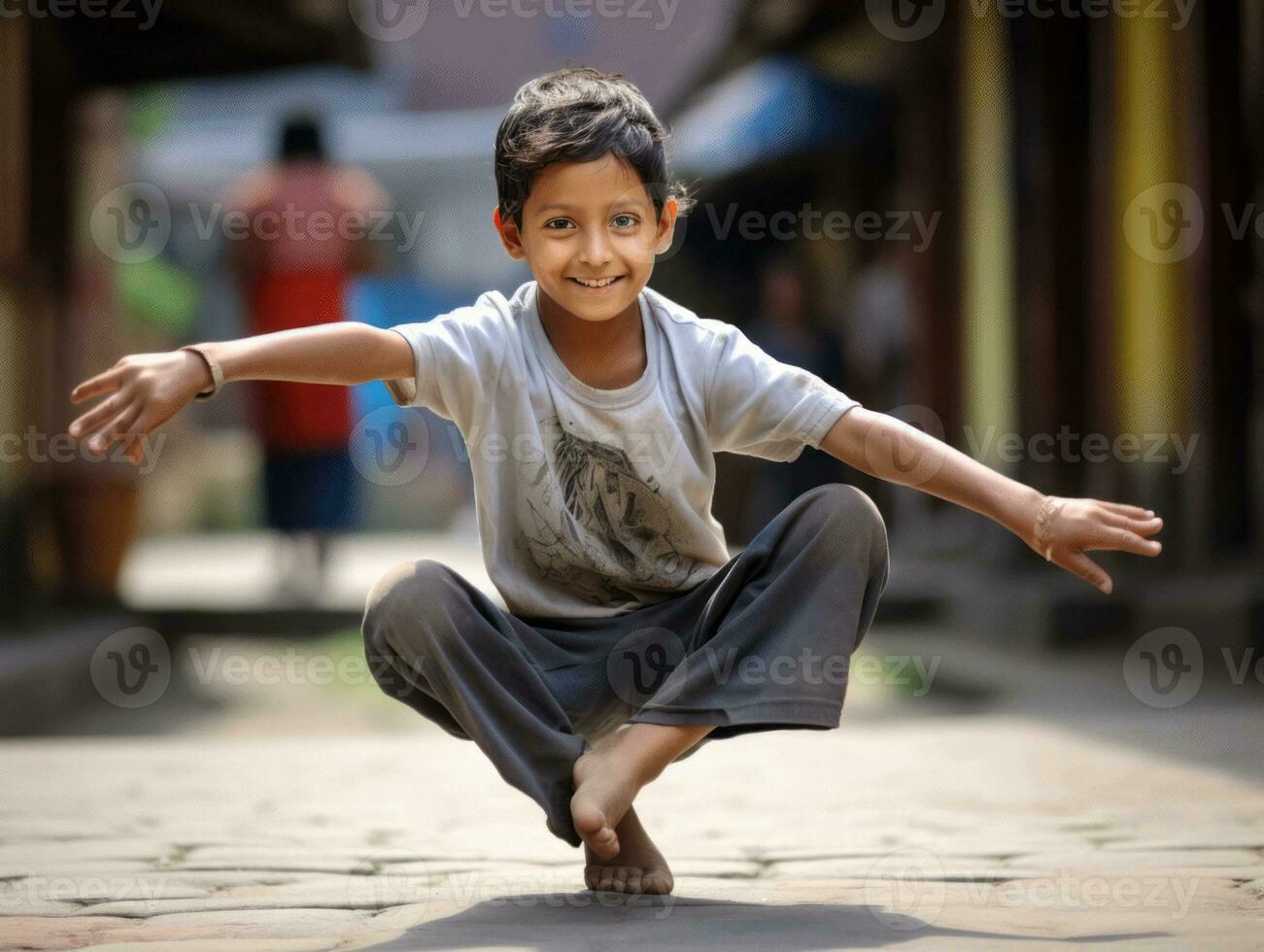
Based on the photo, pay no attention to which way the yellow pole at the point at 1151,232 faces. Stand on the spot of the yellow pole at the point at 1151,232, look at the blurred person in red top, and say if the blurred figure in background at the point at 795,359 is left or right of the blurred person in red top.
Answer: right

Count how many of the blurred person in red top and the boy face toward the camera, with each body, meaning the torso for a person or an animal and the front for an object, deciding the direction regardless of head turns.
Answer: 1

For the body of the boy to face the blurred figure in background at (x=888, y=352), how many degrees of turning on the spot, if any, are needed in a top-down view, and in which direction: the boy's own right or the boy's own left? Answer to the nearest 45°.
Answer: approximately 180°

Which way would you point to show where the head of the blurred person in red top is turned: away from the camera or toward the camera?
away from the camera

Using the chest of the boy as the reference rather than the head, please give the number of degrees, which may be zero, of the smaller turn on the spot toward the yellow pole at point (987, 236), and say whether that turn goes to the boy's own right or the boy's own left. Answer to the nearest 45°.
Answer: approximately 180°

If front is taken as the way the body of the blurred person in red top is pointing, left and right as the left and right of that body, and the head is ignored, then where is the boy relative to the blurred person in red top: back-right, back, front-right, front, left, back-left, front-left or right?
back

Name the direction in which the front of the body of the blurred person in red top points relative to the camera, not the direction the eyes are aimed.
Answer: away from the camera

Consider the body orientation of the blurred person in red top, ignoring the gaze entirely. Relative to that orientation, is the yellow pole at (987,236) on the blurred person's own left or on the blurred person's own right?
on the blurred person's own right

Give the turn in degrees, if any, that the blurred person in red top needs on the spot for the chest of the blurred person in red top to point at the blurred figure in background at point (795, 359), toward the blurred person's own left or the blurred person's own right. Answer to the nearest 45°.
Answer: approximately 45° to the blurred person's own right

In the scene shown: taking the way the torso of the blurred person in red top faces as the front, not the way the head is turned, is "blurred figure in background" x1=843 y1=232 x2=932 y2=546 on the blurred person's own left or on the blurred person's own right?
on the blurred person's own right

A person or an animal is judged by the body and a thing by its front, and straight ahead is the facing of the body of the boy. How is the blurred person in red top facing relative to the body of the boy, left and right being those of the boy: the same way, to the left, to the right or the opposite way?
the opposite way
